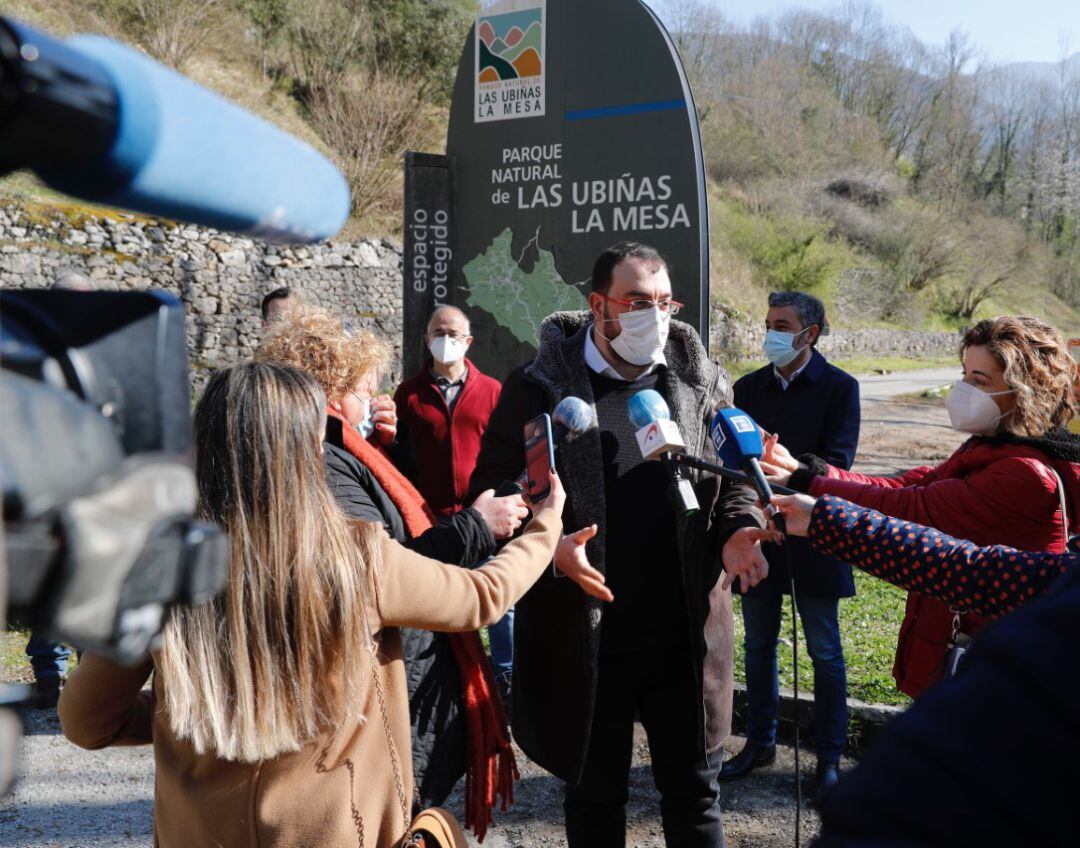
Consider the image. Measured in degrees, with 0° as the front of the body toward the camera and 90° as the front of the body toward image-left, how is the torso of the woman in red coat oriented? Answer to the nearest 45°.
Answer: approximately 90°

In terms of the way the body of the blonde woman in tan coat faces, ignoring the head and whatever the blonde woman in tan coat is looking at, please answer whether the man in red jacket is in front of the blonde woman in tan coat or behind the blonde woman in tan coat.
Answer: in front

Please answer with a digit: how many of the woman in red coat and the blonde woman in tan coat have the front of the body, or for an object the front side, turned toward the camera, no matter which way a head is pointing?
0

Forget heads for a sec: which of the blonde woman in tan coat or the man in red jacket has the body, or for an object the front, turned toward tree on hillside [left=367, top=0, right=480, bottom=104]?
the blonde woman in tan coat

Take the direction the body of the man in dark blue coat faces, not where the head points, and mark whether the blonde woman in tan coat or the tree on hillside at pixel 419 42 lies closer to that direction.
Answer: the blonde woman in tan coat

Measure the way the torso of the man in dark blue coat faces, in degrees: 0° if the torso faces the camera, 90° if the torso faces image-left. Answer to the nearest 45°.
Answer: approximately 45°

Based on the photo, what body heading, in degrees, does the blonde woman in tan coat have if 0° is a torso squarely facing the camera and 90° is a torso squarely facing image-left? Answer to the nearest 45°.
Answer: approximately 180°

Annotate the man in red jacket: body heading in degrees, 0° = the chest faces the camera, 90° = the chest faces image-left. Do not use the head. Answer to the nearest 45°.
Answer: approximately 0°

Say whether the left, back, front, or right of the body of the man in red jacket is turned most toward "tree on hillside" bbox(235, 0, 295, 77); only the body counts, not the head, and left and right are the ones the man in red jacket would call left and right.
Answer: back

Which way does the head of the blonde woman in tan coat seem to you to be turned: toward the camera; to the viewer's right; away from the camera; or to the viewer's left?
away from the camera

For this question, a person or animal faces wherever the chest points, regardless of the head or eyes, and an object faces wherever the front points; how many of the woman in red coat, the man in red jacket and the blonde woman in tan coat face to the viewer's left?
1
